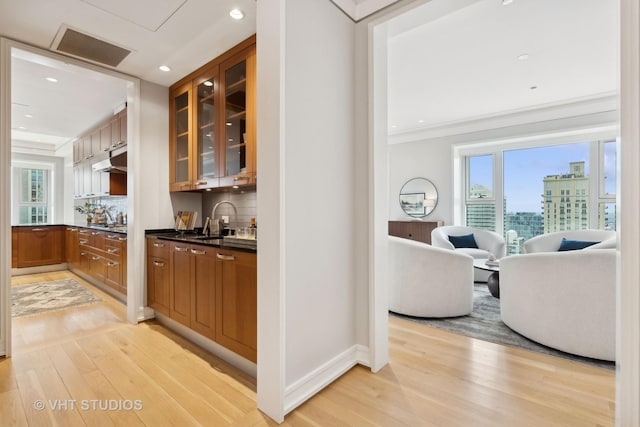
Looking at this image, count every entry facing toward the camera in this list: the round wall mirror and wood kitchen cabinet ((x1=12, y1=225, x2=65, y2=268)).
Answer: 2

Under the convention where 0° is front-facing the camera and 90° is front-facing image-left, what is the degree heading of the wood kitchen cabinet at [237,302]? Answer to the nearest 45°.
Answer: approximately 45°

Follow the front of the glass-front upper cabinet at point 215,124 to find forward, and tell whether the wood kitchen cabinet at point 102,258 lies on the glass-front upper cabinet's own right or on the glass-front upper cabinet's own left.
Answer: on the glass-front upper cabinet's own right

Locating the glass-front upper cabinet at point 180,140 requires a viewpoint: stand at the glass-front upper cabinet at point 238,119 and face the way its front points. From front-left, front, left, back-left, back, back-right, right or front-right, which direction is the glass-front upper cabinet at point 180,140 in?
right

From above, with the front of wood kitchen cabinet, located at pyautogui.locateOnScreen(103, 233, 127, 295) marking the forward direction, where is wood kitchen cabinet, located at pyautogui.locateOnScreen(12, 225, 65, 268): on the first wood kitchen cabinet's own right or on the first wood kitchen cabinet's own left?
on the first wood kitchen cabinet's own right

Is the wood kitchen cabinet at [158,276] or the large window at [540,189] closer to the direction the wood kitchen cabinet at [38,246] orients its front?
the wood kitchen cabinet

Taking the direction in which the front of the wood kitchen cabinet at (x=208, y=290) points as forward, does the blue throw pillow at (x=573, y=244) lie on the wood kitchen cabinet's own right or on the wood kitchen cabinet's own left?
on the wood kitchen cabinet's own left

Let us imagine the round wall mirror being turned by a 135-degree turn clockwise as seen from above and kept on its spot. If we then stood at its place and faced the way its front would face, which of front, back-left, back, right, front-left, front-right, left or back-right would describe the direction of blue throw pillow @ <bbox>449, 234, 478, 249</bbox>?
back
